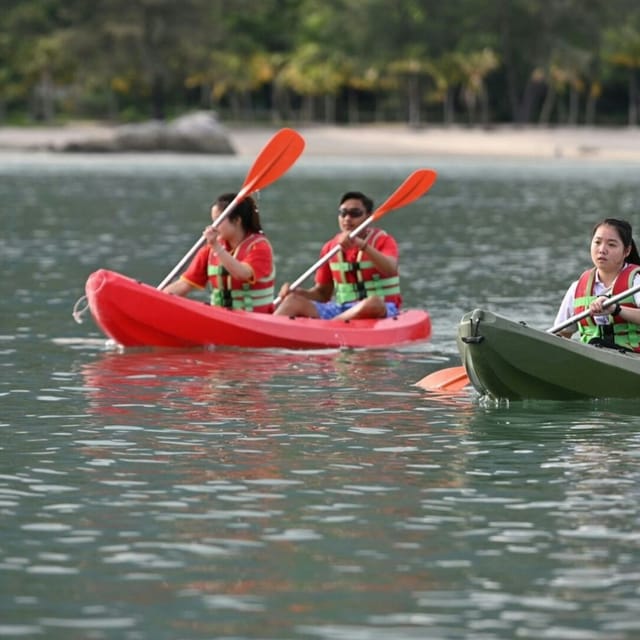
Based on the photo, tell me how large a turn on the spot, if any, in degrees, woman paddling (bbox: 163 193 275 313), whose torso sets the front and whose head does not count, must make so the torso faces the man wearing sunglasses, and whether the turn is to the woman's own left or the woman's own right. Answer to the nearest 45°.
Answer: approximately 180°

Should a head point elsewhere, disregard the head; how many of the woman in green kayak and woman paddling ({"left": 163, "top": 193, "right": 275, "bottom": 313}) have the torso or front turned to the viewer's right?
0

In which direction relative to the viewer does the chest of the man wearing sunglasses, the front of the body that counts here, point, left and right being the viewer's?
facing the viewer and to the left of the viewer

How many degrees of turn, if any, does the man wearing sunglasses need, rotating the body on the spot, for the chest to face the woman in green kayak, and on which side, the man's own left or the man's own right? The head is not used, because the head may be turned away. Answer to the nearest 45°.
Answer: approximately 90° to the man's own left

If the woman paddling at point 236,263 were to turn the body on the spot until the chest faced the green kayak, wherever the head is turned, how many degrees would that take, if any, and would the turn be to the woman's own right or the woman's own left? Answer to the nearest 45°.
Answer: approximately 90° to the woman's own left

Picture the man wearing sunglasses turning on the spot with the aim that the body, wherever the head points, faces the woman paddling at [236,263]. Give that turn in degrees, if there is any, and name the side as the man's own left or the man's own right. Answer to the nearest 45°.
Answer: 0° — they already face them
